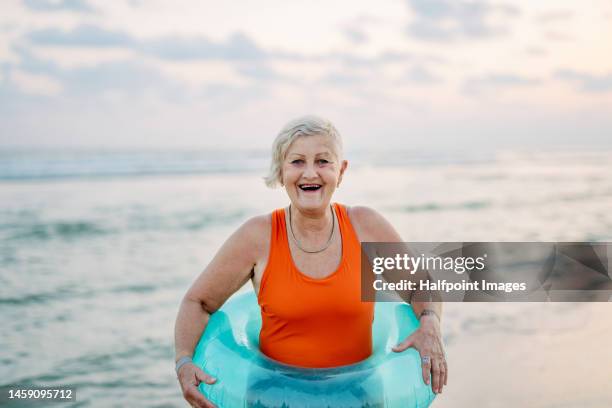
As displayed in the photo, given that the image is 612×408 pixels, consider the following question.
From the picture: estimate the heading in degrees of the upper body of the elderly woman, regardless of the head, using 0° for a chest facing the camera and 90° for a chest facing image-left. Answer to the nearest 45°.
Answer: approximately 0°
